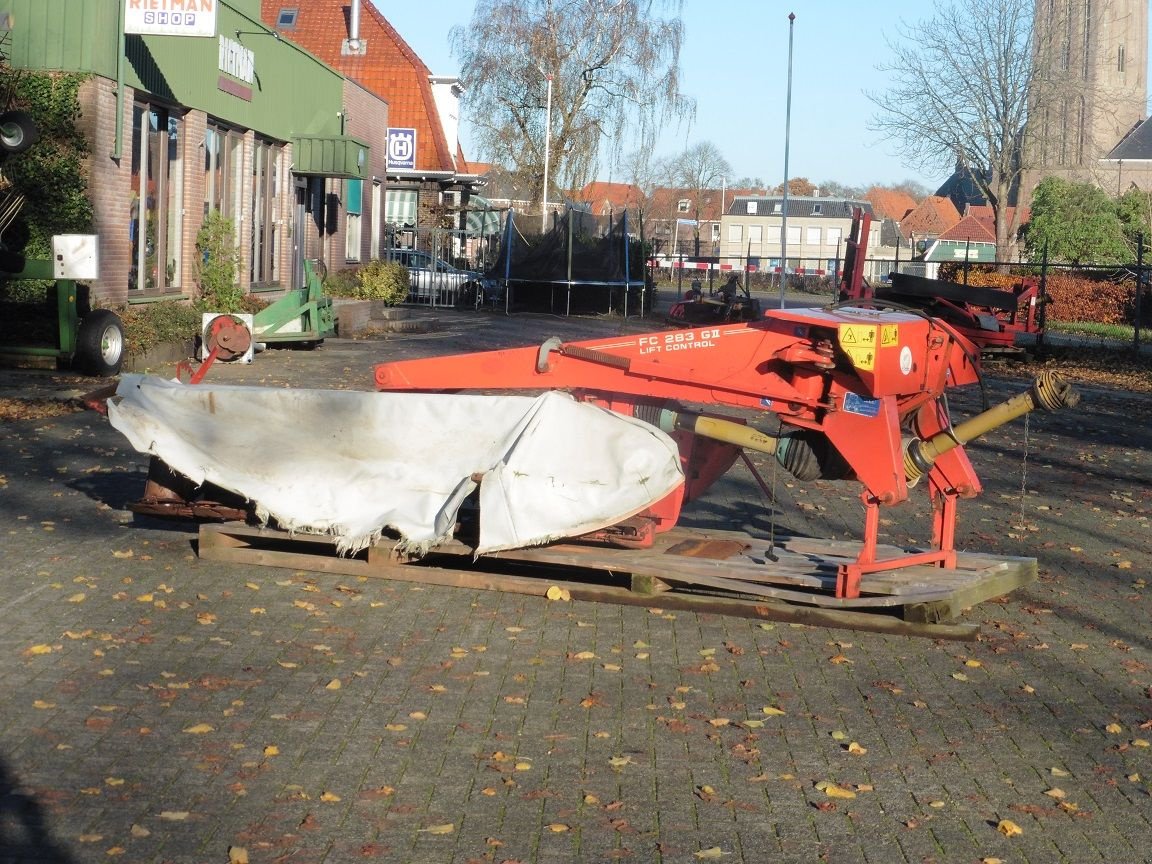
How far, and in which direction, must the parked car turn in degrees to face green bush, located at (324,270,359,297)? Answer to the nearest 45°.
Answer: approximately 135° to its right

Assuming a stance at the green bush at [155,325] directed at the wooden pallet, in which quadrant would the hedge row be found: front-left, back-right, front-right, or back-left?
back-left

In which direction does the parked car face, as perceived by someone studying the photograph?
facing to the right of the viewer

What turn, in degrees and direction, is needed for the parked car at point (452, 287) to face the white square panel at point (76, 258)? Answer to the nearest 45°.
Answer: approximately 90° to its right

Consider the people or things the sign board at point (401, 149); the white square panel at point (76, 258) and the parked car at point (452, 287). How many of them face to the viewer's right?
1

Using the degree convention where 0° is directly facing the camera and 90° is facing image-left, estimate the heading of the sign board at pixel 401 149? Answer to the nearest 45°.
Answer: approximately 0°

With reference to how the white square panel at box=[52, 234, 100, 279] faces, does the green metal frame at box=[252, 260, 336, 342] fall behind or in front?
behind

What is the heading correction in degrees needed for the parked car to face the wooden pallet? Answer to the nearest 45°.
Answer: approximately 90° to its right

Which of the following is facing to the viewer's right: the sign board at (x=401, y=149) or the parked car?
the parked car

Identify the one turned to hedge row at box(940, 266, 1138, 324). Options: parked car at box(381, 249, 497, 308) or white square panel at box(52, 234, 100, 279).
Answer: the parked car

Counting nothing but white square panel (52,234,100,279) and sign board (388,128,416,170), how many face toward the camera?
2

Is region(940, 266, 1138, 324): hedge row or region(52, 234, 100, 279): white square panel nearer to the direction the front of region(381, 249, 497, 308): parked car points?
the hedge row

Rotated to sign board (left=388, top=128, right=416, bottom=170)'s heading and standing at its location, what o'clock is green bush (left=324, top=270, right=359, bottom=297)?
The green bush is roughly at 12 o'clock from the sign board.
